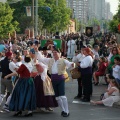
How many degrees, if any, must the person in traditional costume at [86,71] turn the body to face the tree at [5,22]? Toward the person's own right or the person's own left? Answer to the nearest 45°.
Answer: approximately 90° to the person's own right
